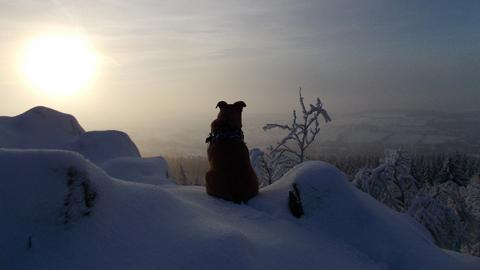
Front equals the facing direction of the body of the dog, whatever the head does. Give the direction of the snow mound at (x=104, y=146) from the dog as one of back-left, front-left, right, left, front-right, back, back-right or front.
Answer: front-left

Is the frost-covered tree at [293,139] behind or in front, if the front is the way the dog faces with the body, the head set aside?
in front

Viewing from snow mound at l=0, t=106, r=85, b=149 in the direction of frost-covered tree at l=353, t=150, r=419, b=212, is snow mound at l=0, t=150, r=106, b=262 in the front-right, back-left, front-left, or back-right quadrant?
front-right

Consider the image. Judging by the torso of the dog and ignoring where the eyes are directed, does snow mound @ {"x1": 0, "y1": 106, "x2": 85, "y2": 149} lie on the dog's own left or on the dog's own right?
on the dog's own left

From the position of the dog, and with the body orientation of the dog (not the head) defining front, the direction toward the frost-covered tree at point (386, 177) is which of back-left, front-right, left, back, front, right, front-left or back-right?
front-right

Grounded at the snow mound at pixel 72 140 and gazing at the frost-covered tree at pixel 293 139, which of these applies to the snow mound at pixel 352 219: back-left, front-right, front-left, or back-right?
front-right

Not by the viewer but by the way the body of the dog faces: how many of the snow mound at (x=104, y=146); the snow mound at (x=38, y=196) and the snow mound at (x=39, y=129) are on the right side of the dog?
0

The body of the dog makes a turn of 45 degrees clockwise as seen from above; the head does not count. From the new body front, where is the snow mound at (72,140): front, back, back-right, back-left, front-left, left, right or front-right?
left

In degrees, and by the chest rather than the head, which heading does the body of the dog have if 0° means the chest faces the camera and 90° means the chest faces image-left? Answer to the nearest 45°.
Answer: approximately 180°

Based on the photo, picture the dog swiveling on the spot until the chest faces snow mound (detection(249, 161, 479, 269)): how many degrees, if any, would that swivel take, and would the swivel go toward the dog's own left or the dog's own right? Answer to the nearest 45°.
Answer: approximately 135° to the dog's own right

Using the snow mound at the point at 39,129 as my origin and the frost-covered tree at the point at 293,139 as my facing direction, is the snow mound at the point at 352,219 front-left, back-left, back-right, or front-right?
front-right

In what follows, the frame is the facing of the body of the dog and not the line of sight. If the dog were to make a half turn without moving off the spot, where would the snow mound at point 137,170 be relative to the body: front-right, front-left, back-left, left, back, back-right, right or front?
back-right

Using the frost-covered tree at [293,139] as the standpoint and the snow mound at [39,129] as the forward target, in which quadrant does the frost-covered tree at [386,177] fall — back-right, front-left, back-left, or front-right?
back-left

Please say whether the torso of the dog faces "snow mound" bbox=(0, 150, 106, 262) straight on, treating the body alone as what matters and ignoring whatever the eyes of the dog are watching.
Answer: no
